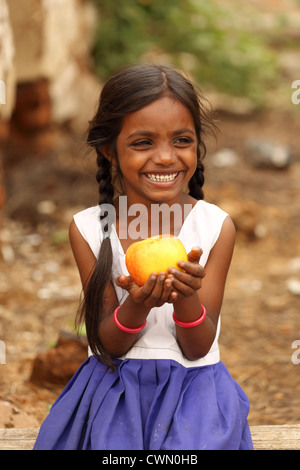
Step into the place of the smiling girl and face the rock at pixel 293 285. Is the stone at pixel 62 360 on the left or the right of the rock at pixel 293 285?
left

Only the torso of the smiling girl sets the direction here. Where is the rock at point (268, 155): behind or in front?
behind

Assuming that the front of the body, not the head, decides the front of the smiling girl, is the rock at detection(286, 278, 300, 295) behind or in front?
behind

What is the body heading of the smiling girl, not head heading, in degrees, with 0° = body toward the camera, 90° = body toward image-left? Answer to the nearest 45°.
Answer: approximately 0°

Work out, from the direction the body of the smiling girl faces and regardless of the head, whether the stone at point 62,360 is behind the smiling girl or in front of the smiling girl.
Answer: behind

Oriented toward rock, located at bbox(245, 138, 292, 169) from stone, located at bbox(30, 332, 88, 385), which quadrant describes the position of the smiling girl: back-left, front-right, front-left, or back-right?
back-right
